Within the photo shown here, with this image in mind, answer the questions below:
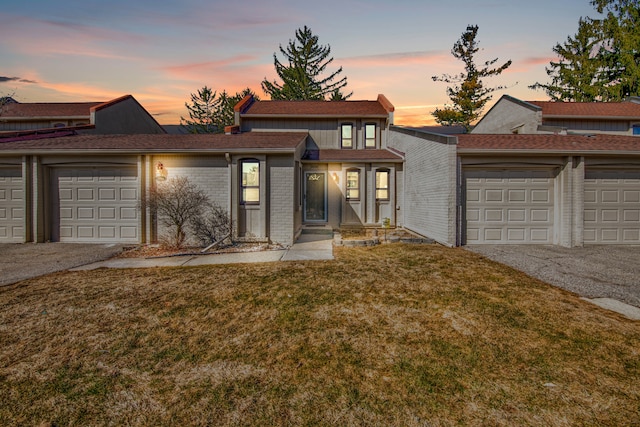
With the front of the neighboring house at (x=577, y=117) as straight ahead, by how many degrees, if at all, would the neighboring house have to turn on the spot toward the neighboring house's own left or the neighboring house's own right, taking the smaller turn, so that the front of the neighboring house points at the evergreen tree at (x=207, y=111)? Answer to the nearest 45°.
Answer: approximately 90° to the neighboring house's own right

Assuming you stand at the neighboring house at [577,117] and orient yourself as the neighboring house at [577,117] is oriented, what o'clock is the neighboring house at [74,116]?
the neighboring house at [74,116] is roughly at 2 o'clock from the neighboring house at [577,117].

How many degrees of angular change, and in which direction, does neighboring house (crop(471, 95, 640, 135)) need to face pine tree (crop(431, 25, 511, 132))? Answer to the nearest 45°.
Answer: approximately 135° to its right

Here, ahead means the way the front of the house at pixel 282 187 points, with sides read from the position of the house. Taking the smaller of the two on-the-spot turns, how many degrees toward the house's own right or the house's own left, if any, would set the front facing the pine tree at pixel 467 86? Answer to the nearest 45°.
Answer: approximately 135° to the house's own left

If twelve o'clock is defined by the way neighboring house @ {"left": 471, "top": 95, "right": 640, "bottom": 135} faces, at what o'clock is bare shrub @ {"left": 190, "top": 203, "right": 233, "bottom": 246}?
The bare shrub is roughly at 1 o'clock from the neighboring house.

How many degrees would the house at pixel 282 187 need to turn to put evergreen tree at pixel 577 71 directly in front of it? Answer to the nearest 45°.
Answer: approximately 135° to its left

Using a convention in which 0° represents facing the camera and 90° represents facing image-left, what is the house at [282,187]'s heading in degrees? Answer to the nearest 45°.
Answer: approximately 0°
